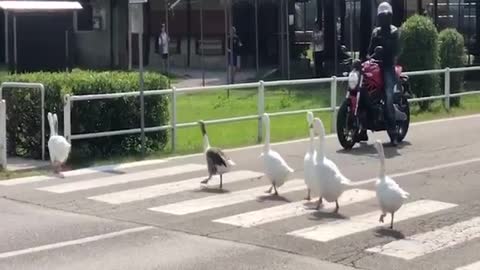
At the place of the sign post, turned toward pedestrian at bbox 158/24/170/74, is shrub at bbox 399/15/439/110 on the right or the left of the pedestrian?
right

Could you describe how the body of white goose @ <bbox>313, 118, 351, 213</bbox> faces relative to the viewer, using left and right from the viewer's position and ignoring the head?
facing away from the viewer and to the left of the viewer

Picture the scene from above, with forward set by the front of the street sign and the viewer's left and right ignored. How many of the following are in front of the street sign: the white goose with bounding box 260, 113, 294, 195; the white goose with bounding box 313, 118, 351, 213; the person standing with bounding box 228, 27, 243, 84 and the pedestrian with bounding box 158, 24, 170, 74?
2

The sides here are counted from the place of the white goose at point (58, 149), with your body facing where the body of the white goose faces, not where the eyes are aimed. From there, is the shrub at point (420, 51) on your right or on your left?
on your right

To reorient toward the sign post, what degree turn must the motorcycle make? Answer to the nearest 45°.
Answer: approximately 45° to its right

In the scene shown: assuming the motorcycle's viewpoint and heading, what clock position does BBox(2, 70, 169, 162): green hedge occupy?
The green hedge is roughly at 1 o'clock from the motorcycle.

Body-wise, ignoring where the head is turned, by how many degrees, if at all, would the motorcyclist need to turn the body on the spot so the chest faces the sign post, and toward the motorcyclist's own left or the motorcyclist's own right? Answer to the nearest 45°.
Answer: approximately 45° to the motorcyclist's own right

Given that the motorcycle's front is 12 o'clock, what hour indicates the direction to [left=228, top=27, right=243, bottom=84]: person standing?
The person standing is roughly at 4 o'clock from the motorcycle.
